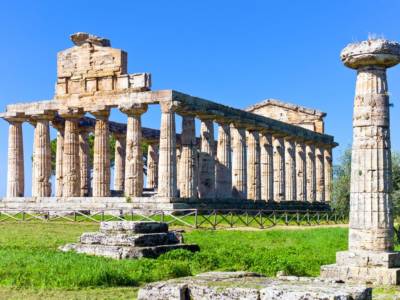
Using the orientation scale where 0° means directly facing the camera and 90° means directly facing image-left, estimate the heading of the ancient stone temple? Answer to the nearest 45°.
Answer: approximately 45°

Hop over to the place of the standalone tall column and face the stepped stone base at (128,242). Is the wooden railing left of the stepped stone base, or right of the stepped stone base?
right

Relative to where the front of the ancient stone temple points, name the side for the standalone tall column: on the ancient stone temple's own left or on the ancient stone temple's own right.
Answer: on the ancient stone temple's own left

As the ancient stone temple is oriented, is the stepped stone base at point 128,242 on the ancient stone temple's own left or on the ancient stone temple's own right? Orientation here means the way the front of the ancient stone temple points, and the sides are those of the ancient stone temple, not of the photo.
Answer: on the ancient stone temple's own left

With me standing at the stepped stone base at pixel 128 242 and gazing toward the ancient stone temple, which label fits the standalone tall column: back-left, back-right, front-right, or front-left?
back-right
